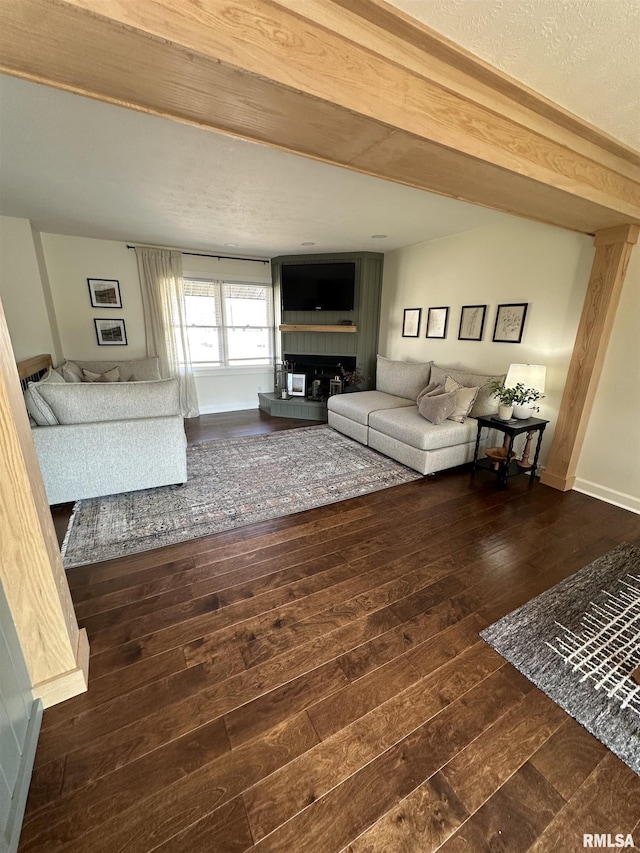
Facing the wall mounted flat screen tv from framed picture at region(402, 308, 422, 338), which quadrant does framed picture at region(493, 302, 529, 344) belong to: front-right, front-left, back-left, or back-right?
back-left

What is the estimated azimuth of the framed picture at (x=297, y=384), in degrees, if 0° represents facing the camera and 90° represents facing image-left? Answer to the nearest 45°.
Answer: approximately 0°

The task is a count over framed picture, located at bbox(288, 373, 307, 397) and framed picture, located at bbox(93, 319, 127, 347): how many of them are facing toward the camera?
2

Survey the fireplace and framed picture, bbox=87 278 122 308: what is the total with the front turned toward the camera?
2

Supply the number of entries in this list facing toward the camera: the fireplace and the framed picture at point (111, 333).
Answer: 2

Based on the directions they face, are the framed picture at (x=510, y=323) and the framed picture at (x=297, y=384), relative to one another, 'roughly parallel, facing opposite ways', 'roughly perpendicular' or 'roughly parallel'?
roughly perpendicular

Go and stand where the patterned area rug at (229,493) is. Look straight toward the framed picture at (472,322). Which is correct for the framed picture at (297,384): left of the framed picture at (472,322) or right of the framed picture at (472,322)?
left

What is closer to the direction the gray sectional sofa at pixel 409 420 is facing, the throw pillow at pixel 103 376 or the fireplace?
the throw pillow

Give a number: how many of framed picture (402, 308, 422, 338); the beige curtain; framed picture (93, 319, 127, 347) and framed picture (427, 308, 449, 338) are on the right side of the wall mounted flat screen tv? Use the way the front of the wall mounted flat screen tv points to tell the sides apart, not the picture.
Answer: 2
